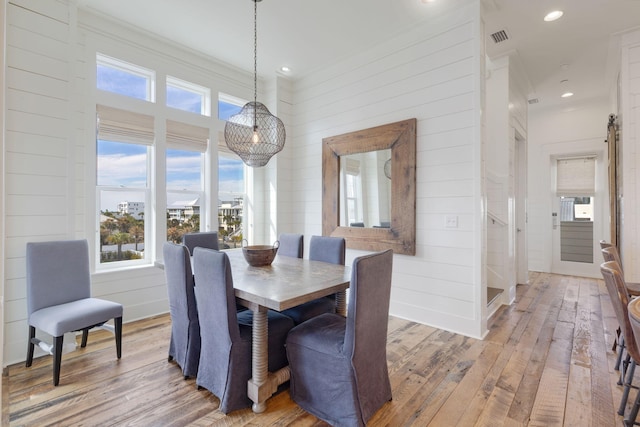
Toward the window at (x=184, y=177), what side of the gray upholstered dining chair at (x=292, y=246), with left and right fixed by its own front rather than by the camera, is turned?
right

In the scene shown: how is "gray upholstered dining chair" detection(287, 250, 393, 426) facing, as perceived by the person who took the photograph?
facing away from the viewer and to the left of the viewer

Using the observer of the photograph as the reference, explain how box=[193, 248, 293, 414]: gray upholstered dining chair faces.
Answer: facing away from the viewer and to the right of the viewer

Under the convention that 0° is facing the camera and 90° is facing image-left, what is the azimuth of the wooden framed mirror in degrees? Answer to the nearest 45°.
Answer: approximately 45°

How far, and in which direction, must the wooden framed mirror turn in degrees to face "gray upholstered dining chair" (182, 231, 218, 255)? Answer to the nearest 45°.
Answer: approximately 45° to its right

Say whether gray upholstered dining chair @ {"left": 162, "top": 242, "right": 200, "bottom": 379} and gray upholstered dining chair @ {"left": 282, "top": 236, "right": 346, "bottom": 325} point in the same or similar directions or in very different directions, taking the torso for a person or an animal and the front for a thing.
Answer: very different directions

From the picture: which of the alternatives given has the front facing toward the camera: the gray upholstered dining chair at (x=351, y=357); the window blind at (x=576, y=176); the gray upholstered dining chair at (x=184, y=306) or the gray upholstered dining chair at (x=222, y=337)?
the window blind

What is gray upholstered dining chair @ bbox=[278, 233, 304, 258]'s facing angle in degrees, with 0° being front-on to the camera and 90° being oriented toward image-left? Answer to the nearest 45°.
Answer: approximately 45°

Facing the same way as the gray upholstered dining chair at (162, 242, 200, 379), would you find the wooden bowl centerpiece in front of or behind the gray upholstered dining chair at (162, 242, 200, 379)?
in front
